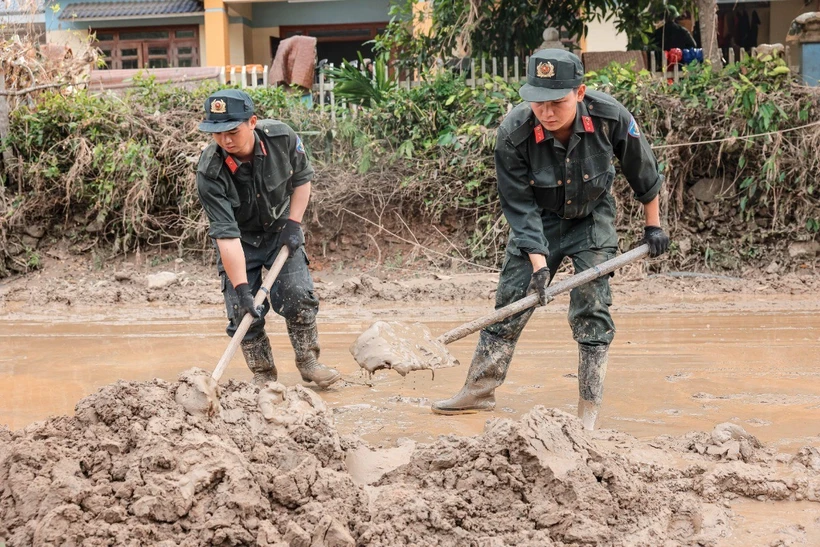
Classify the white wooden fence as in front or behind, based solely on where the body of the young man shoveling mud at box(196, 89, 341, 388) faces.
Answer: behind

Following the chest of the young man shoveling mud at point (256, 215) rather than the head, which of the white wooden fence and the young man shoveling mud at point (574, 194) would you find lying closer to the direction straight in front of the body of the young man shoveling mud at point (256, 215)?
the young man shoveling mud

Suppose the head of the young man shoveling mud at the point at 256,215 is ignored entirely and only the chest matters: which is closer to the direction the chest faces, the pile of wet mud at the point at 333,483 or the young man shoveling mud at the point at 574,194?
the pile of wet mud

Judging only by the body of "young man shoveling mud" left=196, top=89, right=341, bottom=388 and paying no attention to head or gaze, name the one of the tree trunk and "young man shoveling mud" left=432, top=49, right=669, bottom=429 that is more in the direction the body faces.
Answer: the young man shoveling mud

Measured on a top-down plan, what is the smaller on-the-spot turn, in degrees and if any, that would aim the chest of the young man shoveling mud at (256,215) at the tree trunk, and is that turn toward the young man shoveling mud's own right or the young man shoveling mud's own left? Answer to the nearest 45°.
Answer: approximately 135° to the young man shoveling mud's own left

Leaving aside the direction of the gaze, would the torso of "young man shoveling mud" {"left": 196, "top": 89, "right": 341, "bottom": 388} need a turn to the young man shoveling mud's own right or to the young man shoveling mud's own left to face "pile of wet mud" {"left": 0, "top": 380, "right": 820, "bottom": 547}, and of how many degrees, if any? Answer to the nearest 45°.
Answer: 0° — they already face it

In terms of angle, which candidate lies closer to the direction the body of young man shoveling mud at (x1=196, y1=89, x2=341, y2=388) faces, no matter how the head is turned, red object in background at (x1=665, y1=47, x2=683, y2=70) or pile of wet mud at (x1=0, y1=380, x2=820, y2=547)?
the pile of wet mud

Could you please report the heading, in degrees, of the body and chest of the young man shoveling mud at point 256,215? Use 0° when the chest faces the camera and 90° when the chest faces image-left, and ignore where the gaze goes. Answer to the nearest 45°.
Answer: approximately 0°

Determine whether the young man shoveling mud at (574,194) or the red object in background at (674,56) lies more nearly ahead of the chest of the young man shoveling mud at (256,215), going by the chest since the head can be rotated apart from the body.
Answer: the young man shoveling mud
